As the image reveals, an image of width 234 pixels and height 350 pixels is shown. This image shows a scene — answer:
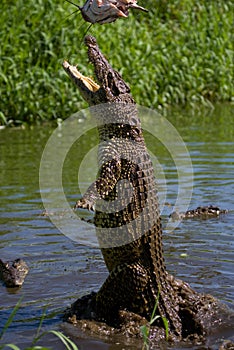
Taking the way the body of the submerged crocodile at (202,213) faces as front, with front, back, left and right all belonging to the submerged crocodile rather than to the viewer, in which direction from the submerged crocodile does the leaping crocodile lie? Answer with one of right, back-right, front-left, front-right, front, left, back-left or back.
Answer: left

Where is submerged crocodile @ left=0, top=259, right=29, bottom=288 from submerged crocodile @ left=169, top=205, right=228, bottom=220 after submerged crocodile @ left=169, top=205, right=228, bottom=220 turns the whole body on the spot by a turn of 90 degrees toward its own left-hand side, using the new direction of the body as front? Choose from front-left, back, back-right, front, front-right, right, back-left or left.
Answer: front-right

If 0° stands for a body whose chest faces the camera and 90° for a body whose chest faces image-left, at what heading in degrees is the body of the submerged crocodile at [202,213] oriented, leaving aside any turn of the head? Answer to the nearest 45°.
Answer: approximately 90°
